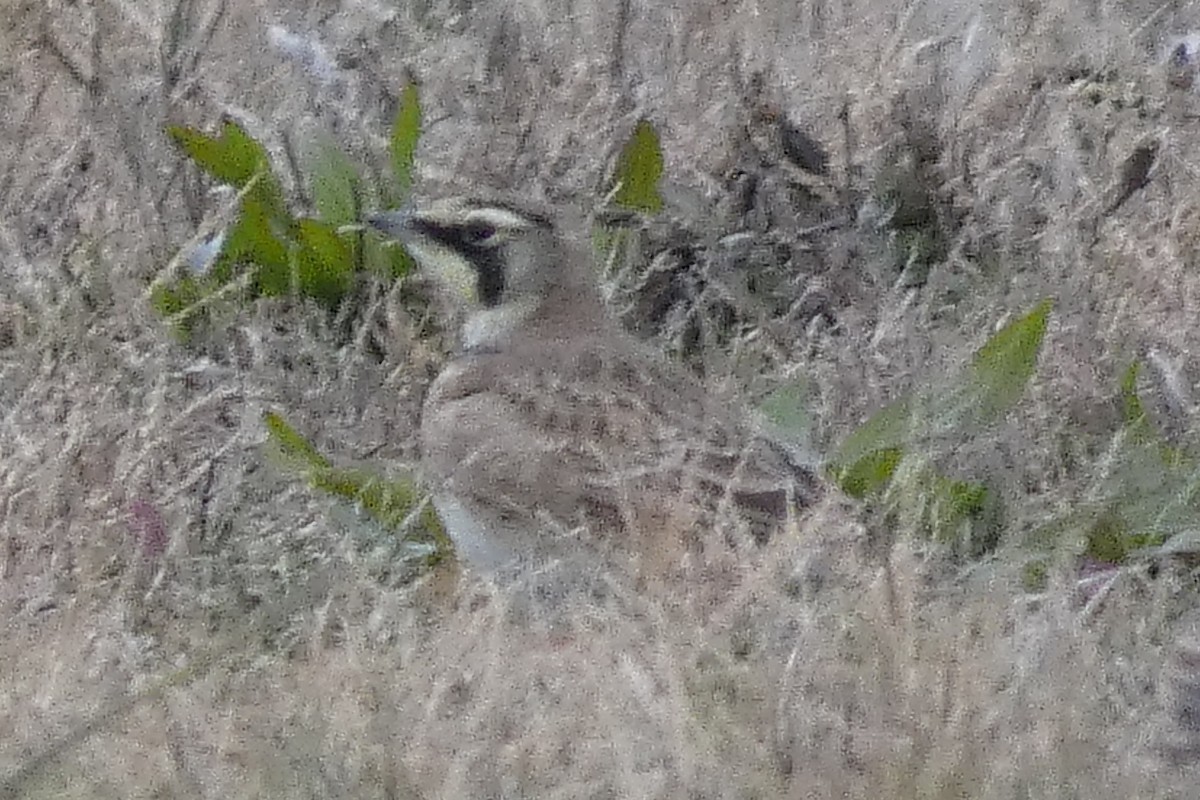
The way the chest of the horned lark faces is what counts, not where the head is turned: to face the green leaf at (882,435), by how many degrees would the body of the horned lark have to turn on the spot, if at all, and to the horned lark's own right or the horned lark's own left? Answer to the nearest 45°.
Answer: approximately 180°

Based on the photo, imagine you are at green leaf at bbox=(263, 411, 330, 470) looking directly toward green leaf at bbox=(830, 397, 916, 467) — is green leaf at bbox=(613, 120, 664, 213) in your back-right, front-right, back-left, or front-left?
front-left

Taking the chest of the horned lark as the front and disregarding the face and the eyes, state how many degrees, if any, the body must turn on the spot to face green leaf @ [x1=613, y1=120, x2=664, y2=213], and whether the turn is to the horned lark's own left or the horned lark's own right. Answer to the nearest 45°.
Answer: approximately 90° to the horned lark's own right

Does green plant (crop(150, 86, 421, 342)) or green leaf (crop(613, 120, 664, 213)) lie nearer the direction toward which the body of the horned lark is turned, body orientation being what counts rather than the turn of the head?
the green plant

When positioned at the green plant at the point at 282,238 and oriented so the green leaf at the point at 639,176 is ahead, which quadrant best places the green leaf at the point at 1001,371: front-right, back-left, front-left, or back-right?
front-right

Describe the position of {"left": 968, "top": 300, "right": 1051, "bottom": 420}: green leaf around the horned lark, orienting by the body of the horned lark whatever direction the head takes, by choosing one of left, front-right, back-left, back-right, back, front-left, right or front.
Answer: back

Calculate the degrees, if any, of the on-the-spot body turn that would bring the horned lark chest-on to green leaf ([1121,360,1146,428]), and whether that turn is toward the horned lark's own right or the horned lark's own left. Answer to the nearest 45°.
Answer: approximately 180°

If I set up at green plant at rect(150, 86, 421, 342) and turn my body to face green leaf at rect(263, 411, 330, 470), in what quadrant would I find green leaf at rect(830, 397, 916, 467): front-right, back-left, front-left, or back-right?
front-left

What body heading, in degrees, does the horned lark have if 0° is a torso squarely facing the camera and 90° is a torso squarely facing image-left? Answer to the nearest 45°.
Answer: approximately 90°

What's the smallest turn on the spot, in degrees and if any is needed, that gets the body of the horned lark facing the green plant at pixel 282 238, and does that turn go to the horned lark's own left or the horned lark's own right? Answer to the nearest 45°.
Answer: approximately 45° to the horned lark's own right
